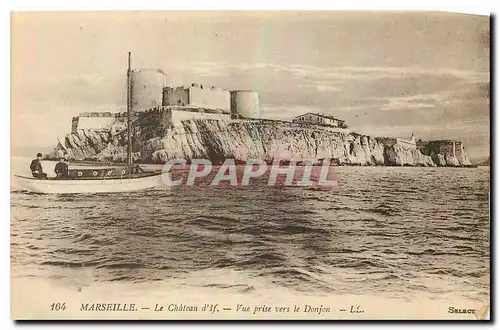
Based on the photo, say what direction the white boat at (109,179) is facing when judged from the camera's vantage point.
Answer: facing to the right of the viewer
